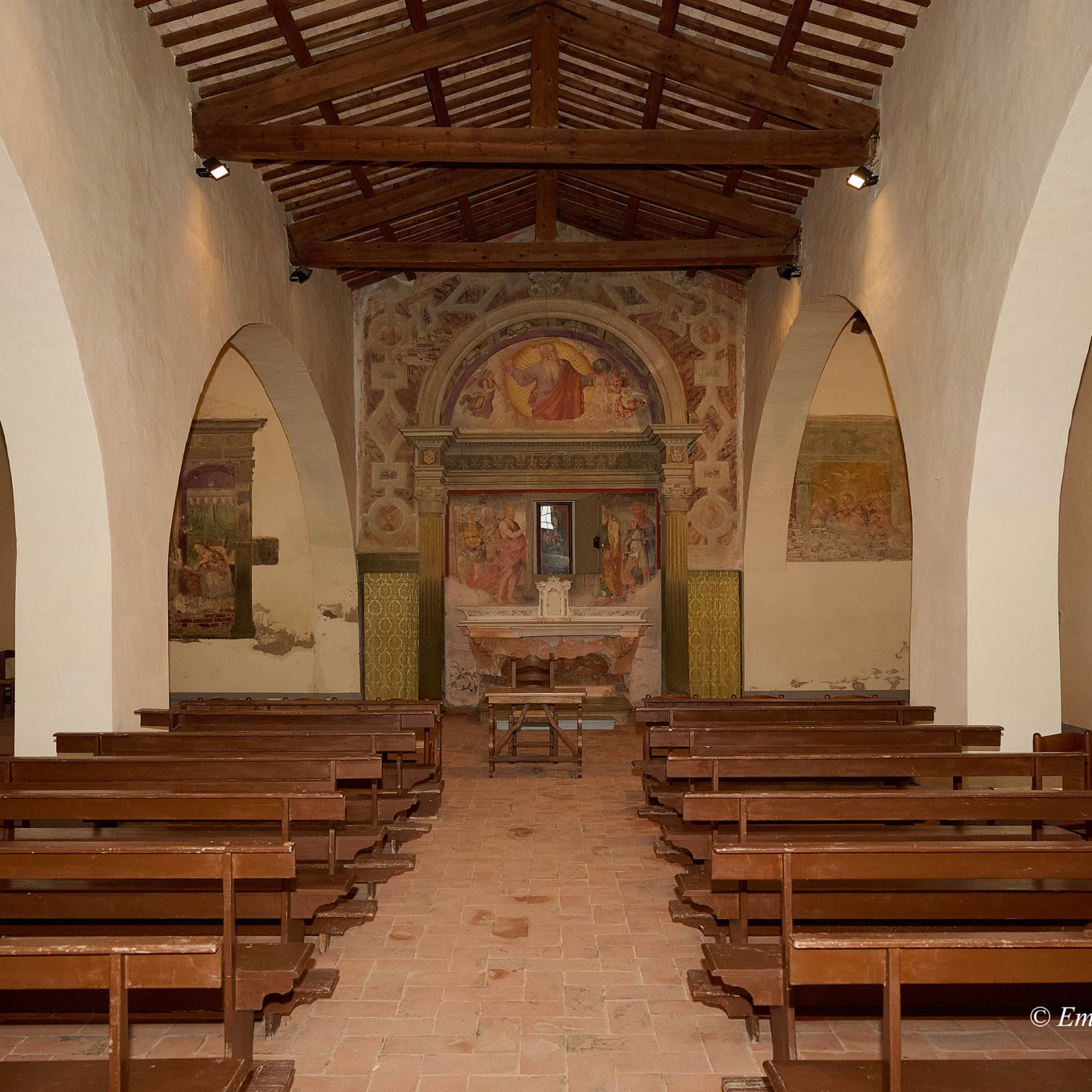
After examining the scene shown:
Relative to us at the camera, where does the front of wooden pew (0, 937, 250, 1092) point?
facing away from the viewer

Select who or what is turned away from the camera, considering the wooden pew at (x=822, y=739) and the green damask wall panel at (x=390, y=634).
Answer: the wooden pew

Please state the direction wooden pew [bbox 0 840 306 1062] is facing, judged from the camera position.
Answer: facing away from the viewer

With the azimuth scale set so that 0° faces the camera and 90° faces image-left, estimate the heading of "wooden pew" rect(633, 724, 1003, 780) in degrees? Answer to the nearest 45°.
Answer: approximately 180°

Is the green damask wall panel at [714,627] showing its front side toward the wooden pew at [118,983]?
yes

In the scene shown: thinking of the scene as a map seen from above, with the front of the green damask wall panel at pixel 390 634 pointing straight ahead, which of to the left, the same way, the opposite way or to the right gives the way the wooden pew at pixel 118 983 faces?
the opposite way

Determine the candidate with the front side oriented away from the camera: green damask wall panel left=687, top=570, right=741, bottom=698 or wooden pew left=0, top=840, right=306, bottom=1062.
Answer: the wooden pew

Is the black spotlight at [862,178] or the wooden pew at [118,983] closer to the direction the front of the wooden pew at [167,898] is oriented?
the black spotlight

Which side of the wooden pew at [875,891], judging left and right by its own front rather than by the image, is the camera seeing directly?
back

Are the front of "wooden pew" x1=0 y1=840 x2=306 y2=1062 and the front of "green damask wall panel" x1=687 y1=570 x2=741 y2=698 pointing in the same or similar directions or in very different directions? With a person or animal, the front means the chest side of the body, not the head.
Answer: very different directions

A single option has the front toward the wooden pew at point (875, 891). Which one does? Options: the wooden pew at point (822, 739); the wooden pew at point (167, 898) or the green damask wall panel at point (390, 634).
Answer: the green damask wall panel

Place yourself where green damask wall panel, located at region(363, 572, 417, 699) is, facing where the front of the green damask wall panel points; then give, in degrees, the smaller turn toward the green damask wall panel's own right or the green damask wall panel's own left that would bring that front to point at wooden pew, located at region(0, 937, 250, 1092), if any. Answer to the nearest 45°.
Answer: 0° — it already faces it

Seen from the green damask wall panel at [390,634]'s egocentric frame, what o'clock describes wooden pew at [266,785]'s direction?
The wooden pew is roughly at 12 o'clock from the green damask wall panel.

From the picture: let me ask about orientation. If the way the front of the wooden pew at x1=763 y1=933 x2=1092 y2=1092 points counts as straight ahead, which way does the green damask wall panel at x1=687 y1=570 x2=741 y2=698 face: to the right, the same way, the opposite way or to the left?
the opposite way

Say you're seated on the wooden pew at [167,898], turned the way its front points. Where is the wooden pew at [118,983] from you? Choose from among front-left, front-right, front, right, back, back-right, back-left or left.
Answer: back

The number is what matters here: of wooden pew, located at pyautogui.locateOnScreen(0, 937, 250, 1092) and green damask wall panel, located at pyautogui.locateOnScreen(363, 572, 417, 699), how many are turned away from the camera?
1
